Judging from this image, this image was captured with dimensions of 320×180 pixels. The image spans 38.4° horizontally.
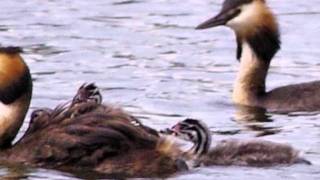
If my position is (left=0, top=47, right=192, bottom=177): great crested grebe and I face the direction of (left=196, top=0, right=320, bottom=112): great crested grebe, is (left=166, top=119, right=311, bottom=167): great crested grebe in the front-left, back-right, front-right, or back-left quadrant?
front-right

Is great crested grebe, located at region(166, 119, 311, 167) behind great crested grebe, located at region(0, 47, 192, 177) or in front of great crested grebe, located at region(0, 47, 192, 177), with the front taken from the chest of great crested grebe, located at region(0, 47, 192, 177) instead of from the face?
behind

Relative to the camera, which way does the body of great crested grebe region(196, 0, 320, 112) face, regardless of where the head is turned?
to the viewer's left

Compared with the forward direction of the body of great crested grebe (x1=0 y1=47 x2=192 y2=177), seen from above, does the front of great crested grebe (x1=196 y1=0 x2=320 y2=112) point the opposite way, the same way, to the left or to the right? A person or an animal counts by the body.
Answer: the same way

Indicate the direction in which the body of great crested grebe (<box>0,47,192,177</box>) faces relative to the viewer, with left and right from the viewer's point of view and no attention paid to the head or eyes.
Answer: facing to the left of the viewer

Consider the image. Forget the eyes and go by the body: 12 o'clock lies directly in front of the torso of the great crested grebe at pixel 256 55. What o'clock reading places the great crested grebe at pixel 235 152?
the great crested grebe at pixel 235 152 is roughly at 9 o'clock from the great crested grebe at pixel 256 55.

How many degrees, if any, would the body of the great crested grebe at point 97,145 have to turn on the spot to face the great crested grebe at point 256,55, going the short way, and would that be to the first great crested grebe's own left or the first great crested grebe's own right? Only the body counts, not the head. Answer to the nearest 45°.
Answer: approximately 135° to the first great crested grebe's own right

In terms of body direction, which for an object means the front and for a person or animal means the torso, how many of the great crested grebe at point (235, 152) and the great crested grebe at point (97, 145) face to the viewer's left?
2

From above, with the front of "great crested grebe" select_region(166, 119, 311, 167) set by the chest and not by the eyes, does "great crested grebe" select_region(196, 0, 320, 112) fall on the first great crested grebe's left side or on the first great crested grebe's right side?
on the first great crested grebe's right side

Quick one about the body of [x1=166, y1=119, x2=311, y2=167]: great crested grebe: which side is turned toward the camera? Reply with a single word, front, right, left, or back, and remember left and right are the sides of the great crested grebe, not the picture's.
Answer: left

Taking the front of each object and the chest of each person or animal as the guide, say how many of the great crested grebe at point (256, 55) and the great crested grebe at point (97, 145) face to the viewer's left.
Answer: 2
